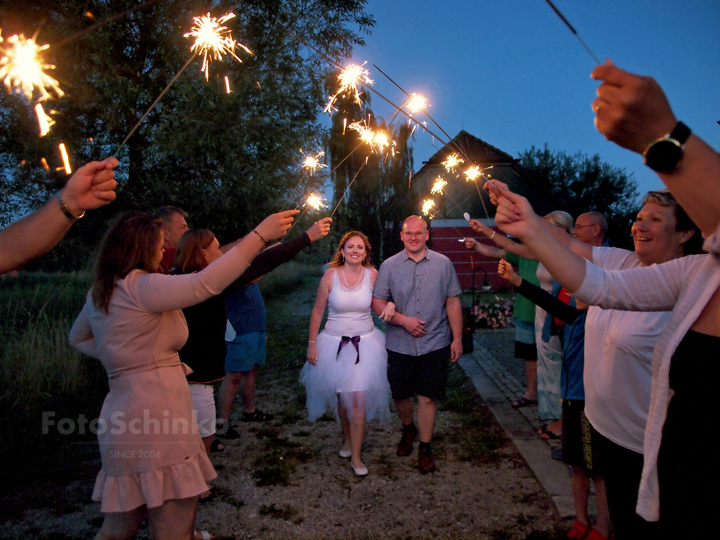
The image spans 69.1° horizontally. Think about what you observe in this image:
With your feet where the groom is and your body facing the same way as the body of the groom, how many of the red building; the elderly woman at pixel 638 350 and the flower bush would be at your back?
2

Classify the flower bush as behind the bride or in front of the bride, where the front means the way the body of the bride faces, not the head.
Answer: behind

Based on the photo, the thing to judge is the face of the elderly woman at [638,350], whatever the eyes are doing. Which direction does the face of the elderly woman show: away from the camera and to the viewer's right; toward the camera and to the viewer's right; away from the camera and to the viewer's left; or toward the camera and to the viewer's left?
toward the camera and to the viewer's left

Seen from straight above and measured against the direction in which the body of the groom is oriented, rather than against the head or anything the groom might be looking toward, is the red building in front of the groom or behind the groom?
behind

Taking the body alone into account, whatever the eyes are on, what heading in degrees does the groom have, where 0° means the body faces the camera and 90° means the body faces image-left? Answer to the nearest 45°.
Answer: approximately 0°

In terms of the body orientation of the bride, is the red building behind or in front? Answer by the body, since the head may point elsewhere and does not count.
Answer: behind

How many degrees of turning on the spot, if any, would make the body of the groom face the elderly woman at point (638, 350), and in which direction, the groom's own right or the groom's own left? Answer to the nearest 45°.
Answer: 0° — they already face them

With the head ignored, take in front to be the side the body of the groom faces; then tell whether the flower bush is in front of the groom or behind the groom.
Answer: behind

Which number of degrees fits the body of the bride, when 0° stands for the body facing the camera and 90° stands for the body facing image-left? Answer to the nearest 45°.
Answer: approximately 0°

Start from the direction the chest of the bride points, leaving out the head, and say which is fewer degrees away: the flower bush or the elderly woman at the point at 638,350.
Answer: the elderly woman

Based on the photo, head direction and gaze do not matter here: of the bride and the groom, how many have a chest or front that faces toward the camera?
2

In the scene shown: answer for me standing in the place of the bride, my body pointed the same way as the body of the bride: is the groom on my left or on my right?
on my left
